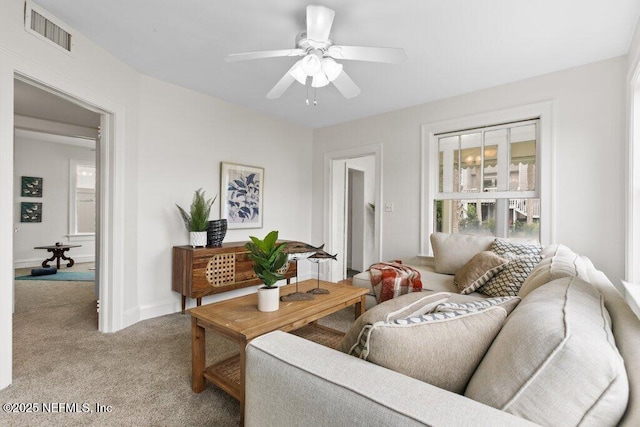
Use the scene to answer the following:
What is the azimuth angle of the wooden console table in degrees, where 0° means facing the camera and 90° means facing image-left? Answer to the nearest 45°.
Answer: approximately 315°

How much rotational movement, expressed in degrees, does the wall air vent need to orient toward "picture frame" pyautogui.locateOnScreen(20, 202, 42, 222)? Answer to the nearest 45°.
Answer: approximately 135° to its left

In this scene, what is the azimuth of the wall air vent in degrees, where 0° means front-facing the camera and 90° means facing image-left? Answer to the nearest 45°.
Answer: approximately 315°

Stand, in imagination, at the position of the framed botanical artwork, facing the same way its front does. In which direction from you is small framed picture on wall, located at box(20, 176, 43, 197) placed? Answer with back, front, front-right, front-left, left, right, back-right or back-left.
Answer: back

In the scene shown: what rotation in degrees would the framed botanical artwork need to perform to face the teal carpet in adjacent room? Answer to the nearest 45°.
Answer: approximately 180°

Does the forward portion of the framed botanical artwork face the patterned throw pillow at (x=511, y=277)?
yes

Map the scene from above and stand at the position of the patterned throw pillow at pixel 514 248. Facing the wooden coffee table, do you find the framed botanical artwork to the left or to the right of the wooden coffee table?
right

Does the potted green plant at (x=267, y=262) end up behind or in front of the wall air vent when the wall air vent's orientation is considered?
in front

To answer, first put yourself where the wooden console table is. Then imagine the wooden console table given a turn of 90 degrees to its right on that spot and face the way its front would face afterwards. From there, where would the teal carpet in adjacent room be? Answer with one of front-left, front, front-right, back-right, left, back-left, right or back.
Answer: right

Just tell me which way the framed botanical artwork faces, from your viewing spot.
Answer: facing the viewer and to the right of the viewer

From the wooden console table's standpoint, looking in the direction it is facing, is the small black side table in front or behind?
behind

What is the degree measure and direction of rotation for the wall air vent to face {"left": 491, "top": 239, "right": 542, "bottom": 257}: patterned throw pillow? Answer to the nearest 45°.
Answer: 0° — it already faces it

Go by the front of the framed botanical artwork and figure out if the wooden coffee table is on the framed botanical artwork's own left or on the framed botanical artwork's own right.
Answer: on the framed botanical artwork's own right

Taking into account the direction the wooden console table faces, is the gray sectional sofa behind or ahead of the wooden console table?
ahead

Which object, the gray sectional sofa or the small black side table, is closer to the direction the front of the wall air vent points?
the gray sectional sofa

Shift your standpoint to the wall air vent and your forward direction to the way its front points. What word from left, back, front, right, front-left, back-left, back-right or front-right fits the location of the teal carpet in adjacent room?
back-left

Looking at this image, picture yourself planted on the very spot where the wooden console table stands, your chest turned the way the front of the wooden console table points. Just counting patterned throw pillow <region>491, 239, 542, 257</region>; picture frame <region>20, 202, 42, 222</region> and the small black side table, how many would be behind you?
2
